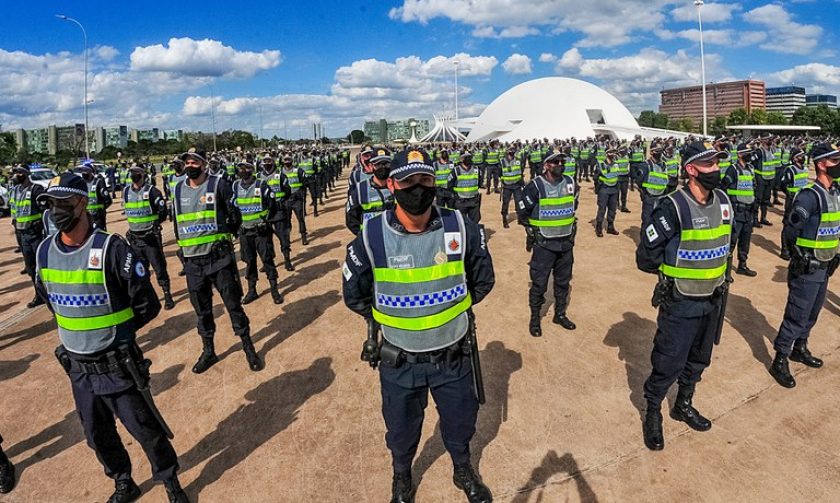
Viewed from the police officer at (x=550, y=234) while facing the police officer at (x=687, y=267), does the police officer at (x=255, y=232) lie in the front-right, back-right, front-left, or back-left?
back-right

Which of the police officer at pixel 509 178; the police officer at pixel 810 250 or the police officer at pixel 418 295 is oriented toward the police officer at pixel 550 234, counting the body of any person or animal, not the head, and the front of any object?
the police officer at pixel 509 178

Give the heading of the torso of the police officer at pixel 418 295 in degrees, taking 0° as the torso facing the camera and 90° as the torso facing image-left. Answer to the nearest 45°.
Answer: approximately 0°

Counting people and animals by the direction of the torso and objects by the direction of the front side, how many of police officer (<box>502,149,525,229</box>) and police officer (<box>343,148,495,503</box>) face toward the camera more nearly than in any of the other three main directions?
2
